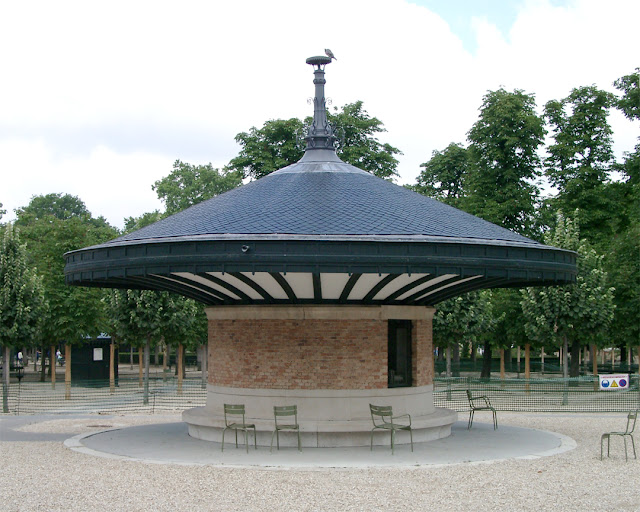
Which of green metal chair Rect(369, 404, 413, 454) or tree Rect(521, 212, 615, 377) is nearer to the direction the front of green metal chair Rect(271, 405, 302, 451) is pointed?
the green metal chair

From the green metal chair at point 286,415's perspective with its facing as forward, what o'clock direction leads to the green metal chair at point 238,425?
the green metal chair at point 238,425 is roughly at 3 o'clock from the green metal chair at point 286,415.

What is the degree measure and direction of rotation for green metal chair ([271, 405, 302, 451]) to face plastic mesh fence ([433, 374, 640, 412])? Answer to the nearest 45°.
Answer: approximately 135° to its left

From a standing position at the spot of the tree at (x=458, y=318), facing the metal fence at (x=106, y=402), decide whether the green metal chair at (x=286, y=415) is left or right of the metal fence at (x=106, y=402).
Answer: left

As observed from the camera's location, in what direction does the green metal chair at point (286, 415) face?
facing the viewer

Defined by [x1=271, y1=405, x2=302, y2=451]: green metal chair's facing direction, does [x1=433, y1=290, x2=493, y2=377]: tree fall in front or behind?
behind
